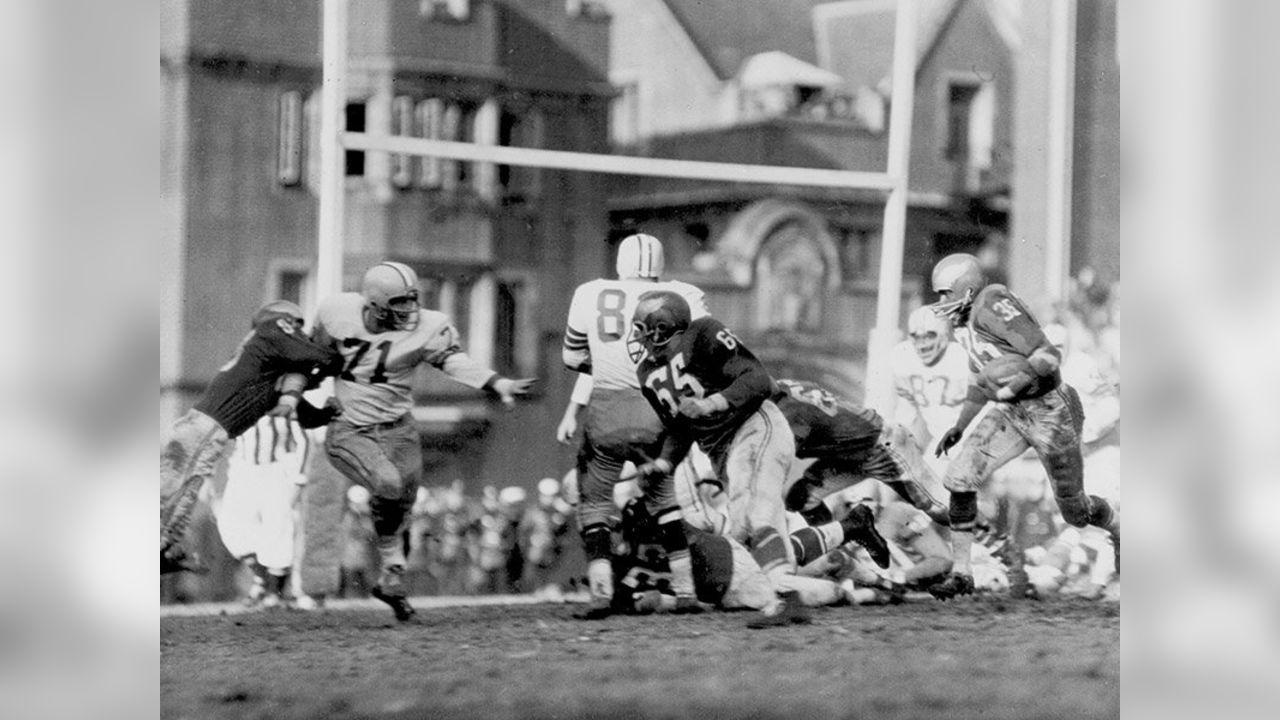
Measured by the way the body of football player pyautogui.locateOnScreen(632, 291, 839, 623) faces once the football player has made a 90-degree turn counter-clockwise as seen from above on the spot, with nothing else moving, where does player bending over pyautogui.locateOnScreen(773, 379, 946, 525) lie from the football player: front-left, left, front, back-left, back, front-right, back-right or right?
left

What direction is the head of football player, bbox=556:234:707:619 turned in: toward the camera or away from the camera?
away from the camera

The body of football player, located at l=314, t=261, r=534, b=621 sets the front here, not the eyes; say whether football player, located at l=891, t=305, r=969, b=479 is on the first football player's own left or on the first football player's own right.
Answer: on the first football player's own left

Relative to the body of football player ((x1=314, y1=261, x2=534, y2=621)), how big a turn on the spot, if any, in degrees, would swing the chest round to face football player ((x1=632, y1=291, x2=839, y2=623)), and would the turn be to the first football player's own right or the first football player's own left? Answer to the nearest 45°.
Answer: approximately 45° to the first football player's own left

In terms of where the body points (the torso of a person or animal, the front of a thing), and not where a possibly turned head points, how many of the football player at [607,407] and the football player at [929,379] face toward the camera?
1

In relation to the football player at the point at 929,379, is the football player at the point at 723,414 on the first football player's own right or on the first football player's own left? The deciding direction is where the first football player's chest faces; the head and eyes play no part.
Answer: on the first football player's own right

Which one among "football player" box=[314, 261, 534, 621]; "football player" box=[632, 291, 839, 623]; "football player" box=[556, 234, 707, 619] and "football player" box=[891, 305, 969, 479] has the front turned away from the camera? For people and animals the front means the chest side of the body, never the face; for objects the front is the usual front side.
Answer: "football player" box=[556, 234, 707, 619]

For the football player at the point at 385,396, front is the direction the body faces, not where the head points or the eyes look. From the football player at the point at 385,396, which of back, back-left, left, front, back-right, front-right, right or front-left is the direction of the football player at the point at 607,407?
front-left

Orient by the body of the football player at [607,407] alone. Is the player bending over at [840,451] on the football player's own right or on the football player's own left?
on the football player's own right

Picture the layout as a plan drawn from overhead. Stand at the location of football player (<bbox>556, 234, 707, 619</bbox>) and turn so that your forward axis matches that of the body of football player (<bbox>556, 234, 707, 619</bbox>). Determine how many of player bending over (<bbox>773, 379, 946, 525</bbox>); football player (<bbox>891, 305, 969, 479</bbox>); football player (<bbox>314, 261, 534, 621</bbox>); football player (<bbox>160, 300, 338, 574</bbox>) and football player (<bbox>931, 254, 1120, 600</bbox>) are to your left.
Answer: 2

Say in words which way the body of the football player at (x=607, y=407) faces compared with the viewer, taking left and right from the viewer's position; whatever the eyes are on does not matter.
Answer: facing away from the viewer

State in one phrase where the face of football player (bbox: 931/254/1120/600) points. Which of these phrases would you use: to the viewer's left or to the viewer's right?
to the viewer's left

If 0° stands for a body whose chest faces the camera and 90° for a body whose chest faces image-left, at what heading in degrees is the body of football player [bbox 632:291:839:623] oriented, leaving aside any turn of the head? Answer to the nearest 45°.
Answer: approximately 45°

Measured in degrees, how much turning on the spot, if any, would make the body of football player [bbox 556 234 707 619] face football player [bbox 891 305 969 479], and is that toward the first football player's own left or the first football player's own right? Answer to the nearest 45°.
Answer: approximately 90° to the first football player's own right

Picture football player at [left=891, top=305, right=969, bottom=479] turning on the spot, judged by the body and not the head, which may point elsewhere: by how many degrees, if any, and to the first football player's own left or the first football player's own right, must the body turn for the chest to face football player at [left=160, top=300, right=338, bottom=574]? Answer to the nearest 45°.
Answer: approximately 45° to the first football player's own right
